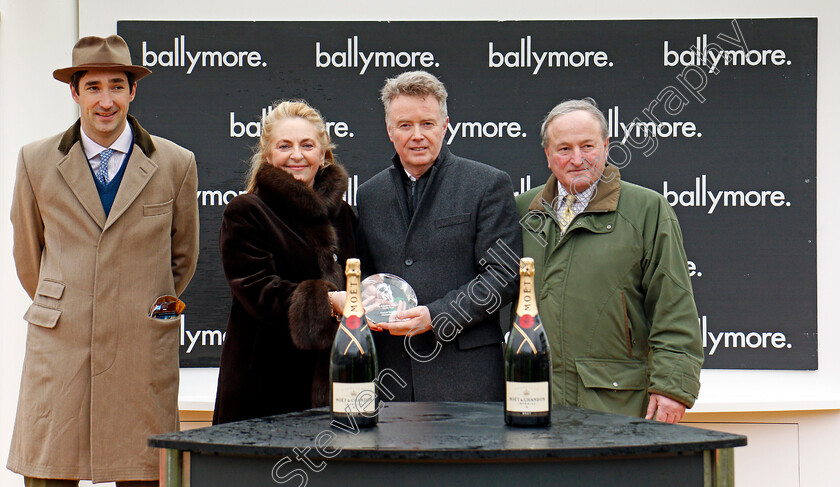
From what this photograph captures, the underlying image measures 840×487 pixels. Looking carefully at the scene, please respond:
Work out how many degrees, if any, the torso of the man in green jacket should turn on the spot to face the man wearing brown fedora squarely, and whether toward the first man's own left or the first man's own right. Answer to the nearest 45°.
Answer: approximately 45° to the first man's own right

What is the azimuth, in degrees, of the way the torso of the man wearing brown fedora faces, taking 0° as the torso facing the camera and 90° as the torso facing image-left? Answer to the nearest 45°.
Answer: approximately 0°

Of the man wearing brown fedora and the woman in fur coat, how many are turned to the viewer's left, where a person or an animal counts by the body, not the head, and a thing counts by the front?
0

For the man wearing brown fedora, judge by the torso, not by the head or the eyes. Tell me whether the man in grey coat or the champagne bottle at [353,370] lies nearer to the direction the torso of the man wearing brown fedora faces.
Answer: the champagne bottle

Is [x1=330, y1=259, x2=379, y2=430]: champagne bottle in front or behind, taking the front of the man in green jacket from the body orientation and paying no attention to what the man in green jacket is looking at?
in front

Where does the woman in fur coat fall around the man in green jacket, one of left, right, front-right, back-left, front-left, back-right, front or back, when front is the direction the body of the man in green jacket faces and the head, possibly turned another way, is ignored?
front-right

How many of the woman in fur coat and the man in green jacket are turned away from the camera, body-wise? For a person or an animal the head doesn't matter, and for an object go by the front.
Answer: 0

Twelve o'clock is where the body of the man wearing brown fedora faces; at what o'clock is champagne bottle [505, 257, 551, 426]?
The champagne bottle is roughly at 11 o'clock from the man wearing brown fedora.
